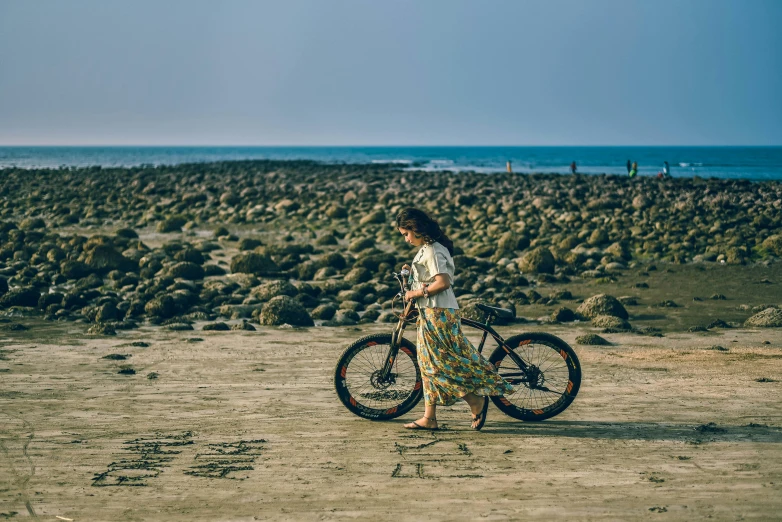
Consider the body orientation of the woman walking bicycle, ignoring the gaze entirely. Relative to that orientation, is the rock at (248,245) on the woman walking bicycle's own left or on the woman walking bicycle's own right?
on the woman walking bicycle's own right

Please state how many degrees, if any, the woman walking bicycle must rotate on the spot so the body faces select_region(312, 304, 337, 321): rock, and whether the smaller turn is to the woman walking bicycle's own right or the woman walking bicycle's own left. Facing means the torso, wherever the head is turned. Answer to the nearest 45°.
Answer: approximately 90° to the woman walking bicycle's own right

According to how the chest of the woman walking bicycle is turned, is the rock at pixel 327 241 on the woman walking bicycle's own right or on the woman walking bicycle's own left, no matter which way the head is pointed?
on the woman walking bicycle's own right

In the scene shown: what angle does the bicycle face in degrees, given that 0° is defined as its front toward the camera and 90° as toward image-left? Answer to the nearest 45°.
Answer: approximately 90°

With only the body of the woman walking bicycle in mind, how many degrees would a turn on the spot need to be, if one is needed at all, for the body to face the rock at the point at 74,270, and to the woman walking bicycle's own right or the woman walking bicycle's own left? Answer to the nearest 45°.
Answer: approximately 45° to the woman walking bicycle's own right

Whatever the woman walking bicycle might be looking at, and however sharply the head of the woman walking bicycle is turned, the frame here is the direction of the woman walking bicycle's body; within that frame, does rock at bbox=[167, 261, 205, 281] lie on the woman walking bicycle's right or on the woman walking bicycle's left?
on the woman walking bicycle's right

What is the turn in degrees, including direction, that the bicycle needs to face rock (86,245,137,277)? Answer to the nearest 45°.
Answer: approximately 45° to its right

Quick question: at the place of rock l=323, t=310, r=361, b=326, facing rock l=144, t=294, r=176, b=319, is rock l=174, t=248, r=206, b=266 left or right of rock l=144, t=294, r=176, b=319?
right

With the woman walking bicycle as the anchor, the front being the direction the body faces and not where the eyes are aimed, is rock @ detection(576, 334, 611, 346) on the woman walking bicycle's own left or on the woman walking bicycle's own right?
on the woman walking bicycle's own right

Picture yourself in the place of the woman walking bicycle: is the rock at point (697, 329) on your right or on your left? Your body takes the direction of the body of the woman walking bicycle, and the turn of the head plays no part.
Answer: on your right

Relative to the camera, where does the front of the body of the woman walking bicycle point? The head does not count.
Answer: to the viewer's left

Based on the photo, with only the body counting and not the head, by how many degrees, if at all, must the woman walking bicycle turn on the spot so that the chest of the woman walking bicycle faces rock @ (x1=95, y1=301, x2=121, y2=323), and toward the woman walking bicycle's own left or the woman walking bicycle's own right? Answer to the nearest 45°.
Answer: approximately 45° to the woman walking bicycle's own right
